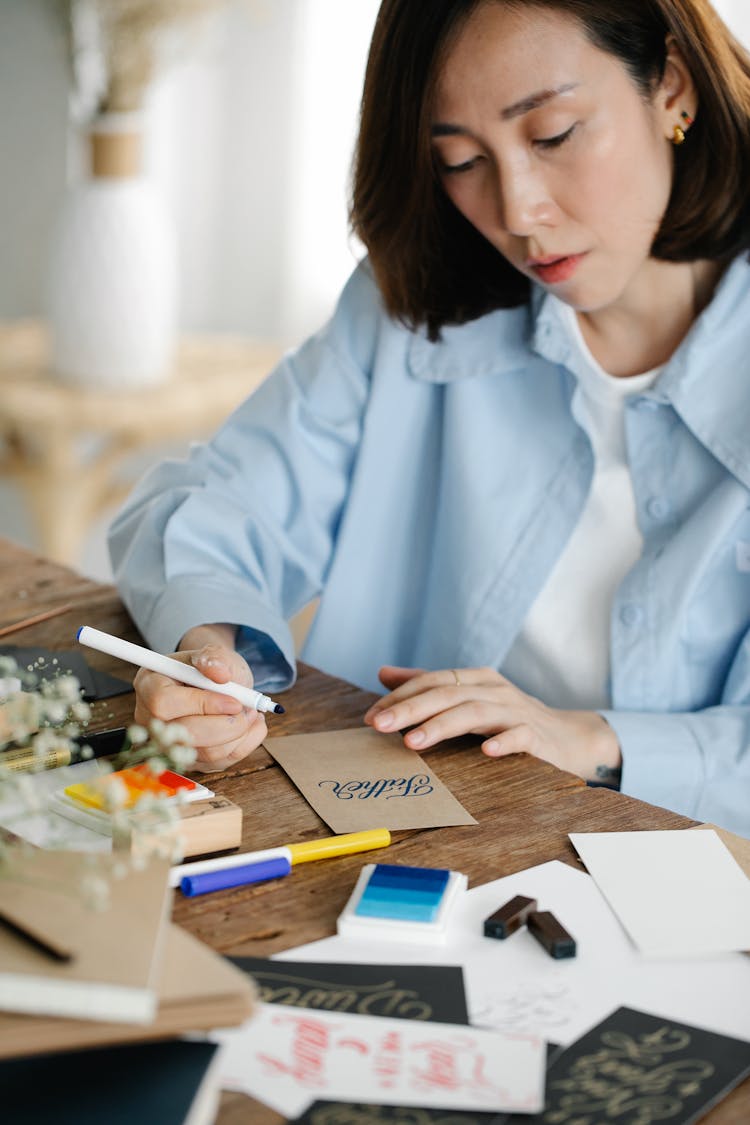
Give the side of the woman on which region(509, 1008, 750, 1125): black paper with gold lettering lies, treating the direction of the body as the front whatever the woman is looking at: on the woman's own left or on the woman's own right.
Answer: on the woman's own left

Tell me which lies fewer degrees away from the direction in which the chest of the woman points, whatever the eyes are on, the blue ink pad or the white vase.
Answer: the blue ink pad

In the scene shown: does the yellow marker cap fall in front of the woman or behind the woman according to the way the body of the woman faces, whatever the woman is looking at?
in front

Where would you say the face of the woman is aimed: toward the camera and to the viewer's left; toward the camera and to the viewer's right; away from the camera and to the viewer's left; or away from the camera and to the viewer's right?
toward the camera and to the viewer's left

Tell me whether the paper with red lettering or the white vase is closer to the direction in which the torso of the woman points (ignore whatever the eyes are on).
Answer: the paper with red lettering

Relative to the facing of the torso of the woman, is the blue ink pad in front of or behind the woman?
in front

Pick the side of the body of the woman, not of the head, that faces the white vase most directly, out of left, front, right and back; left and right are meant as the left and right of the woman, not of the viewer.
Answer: right

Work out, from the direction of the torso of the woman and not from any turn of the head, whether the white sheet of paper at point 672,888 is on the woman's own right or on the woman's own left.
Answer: on the woman's own left

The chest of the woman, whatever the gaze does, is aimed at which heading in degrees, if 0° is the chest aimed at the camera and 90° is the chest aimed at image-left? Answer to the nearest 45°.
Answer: approximately 45°
